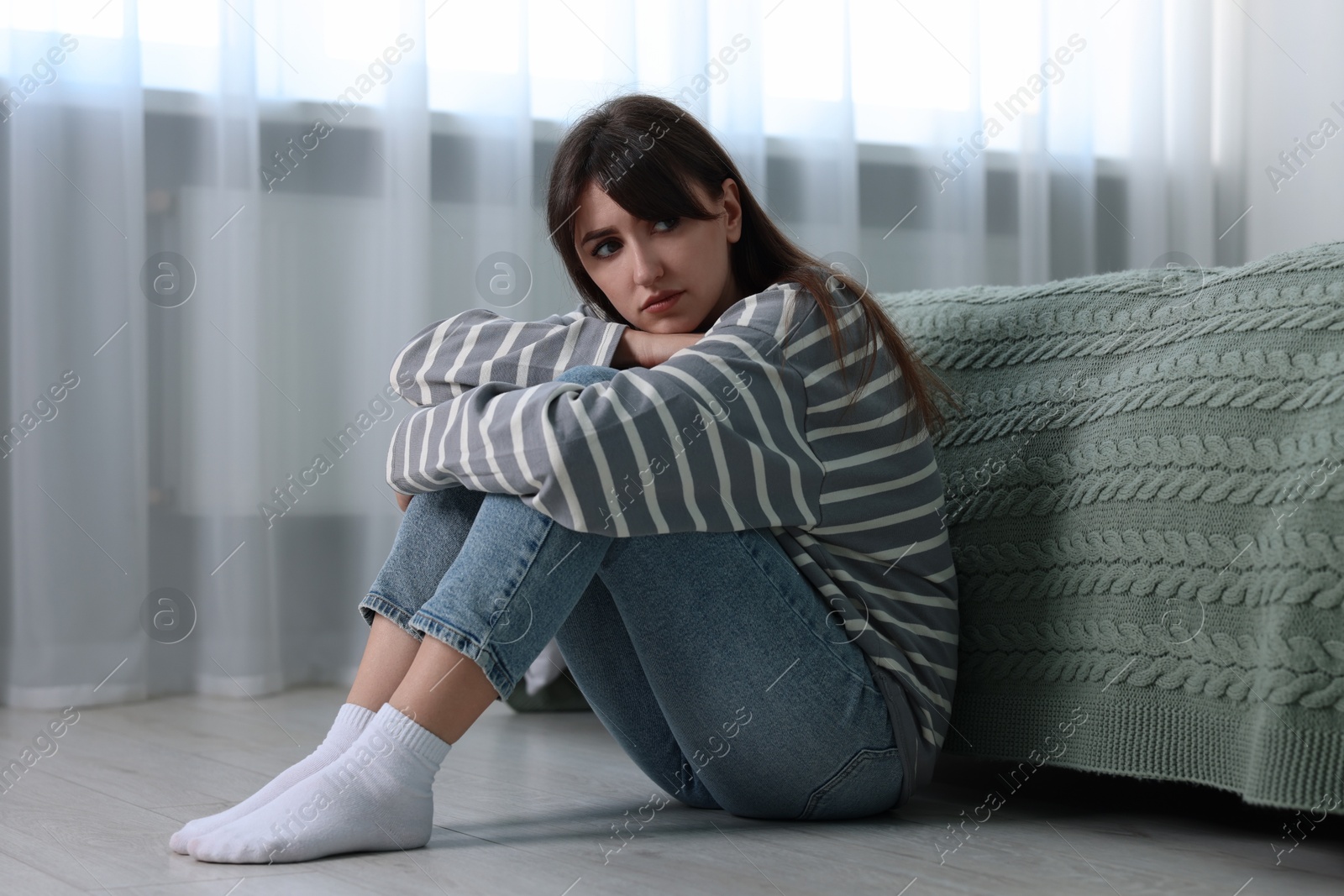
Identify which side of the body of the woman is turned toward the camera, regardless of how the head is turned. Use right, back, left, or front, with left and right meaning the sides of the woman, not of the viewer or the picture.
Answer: left
